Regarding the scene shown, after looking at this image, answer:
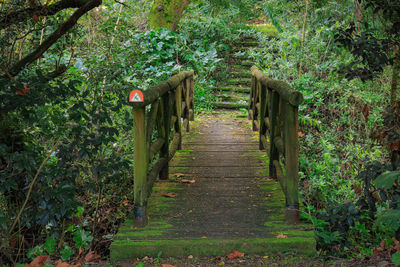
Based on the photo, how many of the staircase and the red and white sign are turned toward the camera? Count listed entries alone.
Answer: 2

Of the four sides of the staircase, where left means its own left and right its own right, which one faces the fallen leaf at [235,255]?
front

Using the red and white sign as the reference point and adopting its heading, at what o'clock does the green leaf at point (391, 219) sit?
The green leaf is roughly at 10 o'clock from the red and white sign.

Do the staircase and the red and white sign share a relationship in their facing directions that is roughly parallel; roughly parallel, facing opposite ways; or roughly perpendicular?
roughly parallel

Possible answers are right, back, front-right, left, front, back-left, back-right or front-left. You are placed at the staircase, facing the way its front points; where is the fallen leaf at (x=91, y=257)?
front

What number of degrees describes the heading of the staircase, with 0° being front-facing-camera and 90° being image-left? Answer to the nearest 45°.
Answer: approximately 0°

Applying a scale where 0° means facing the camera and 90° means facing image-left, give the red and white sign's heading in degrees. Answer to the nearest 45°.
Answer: approximately 0°

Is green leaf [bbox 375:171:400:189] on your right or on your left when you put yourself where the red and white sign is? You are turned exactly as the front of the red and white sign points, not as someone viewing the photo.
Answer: on your left
